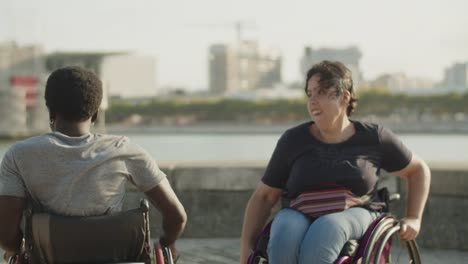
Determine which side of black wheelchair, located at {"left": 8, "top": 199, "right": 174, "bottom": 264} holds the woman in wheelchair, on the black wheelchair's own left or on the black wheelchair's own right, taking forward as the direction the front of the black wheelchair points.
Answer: on the black wheelchair's own right

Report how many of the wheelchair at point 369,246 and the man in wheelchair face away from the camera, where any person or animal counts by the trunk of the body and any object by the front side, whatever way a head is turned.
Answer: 1

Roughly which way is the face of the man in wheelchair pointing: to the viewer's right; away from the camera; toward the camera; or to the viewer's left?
away from the camera

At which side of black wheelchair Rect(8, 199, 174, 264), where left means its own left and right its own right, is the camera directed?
back

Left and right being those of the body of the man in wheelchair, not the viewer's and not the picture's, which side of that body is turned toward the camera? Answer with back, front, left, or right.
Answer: back

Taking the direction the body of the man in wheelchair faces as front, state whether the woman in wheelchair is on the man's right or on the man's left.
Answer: on the man's right

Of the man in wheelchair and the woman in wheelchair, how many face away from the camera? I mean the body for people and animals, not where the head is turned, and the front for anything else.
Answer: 1

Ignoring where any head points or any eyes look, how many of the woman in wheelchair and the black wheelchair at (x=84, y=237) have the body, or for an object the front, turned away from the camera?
1
